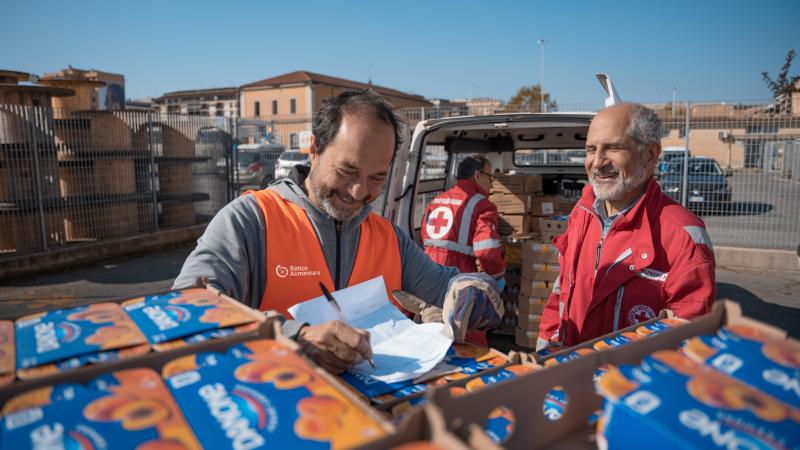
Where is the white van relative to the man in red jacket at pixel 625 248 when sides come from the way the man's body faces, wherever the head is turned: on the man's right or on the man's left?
on the man's right

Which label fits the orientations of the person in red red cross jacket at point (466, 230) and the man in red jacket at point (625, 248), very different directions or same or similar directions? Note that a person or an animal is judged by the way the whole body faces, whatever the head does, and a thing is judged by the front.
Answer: very different directions

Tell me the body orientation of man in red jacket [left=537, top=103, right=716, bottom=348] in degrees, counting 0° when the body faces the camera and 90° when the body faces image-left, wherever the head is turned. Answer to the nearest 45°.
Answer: approximately 45°

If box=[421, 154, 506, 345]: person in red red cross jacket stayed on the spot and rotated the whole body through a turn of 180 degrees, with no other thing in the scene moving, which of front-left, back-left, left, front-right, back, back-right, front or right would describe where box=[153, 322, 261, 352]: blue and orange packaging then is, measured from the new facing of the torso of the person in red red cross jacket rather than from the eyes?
front-left

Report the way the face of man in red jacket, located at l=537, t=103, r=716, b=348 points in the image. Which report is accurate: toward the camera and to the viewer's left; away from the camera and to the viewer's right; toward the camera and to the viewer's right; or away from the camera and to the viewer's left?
toward the camera and to the viewer's left

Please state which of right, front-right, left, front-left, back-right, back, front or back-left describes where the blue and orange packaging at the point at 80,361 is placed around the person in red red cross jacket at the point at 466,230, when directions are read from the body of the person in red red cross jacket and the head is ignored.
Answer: back-right

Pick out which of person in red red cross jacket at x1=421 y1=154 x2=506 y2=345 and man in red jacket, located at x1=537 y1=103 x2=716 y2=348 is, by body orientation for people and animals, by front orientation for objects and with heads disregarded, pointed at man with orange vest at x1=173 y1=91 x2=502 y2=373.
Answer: the man in red jacket

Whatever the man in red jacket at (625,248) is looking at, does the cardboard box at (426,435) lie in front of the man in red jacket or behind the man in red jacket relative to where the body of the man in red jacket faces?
in front

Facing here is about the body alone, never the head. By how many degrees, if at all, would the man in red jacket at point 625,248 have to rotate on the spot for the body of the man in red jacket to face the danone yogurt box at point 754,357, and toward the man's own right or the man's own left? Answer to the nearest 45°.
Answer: approximately 45° to the man's own left

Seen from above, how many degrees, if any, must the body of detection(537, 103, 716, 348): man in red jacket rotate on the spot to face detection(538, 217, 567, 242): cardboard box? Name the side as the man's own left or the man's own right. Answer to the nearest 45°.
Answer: approximately 135° to the man's own right
